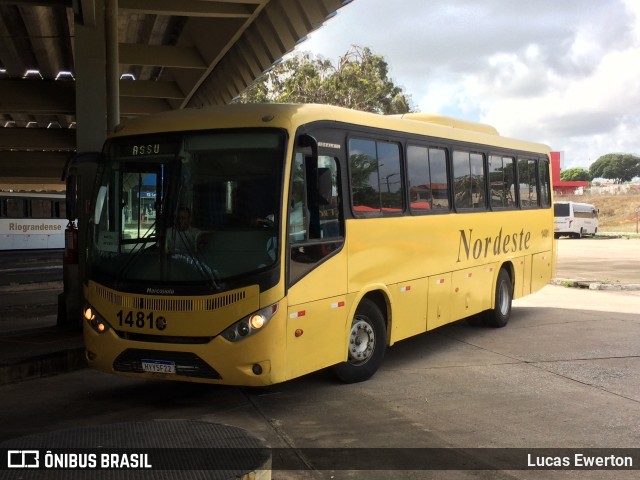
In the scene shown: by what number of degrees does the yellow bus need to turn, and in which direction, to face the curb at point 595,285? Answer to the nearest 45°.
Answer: approximately 180°

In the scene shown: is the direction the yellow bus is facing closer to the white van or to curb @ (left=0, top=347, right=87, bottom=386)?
the curb

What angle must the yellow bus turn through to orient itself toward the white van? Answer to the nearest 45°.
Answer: approximately 180°

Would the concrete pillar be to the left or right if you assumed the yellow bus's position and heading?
on its right

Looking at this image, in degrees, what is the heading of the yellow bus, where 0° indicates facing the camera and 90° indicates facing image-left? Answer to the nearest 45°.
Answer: approximately 45°
